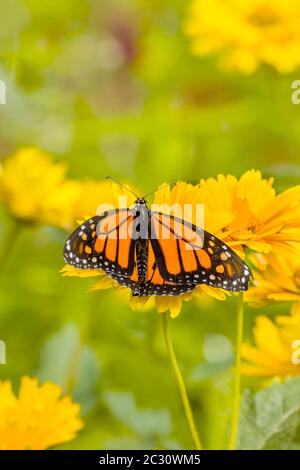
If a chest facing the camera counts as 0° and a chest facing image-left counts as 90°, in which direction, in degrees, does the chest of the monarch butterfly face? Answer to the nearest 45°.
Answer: approximately 180°
